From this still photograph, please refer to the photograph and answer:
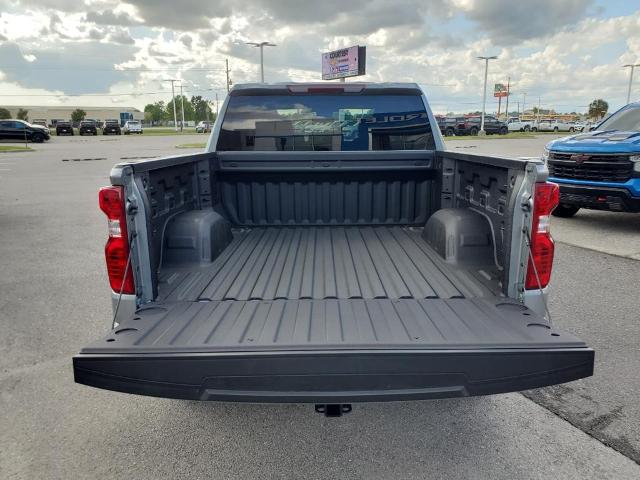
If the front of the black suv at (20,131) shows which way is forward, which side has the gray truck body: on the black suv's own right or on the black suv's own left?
on the black suv's own right

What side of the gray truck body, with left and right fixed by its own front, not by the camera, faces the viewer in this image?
back

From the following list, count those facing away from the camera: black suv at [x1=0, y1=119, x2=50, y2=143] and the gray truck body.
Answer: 1

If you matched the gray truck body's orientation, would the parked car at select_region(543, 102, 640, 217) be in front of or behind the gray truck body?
in front

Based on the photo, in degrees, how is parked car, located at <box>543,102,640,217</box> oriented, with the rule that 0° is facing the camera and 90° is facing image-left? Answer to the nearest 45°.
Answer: approximately 45°

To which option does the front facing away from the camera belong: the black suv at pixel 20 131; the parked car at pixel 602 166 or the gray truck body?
the gray truck body

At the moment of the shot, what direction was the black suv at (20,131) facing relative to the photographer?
facing to the right of the viewer
